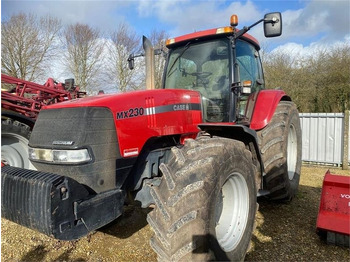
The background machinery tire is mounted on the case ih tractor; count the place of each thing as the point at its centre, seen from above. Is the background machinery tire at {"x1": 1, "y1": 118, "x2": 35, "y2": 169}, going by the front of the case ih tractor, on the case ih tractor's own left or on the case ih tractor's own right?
on the case ih tractor's own right

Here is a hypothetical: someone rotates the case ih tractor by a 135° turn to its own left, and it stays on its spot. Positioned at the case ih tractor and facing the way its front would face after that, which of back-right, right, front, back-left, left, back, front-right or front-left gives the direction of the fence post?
front-left

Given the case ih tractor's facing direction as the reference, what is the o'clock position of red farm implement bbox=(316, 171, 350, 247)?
The red farm implement is roughly at 7 o'clock from the case ih tractor.

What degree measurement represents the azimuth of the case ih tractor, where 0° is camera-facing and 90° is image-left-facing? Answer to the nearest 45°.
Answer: approximately 45°

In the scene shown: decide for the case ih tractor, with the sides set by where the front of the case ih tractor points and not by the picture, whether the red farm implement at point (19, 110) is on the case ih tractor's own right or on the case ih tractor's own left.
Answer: on the case ih tractor's own right

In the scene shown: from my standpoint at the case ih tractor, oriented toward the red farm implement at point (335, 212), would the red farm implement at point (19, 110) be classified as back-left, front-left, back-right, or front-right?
back-left
